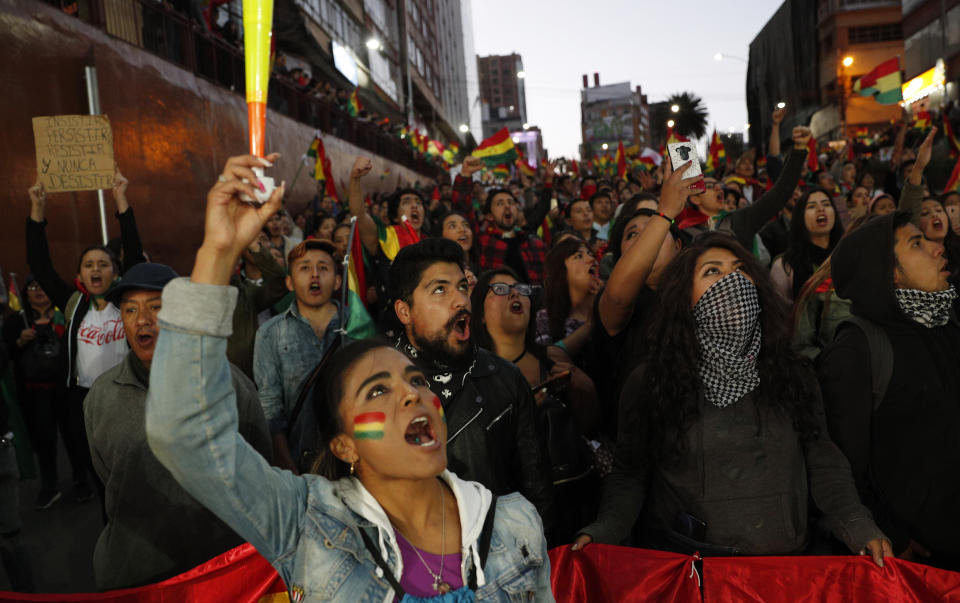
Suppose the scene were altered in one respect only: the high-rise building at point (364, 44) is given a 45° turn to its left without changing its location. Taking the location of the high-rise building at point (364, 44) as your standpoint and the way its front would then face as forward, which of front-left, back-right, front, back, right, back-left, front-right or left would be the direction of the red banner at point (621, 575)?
back-right

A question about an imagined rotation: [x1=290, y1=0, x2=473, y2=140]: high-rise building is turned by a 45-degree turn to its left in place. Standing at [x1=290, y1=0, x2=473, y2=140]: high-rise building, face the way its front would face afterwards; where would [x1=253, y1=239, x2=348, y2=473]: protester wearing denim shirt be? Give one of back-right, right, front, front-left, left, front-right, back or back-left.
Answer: back-right

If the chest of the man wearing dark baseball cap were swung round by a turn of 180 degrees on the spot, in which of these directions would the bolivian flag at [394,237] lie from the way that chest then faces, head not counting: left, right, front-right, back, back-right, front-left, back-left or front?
front-right

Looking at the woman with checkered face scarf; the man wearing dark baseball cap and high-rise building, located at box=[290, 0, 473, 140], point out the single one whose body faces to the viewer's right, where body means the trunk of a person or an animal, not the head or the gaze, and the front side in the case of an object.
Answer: the high-rise building

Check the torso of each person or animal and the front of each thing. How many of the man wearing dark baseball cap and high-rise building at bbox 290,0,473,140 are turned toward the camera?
1

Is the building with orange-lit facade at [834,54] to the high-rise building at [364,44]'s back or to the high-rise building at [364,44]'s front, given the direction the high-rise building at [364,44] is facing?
to the front

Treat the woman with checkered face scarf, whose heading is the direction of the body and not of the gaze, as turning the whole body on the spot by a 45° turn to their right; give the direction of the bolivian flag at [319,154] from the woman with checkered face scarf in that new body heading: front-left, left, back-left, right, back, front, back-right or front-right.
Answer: right

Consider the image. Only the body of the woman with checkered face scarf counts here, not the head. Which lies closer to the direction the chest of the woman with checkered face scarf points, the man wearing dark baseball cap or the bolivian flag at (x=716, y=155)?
the man wearing dark baseball cap

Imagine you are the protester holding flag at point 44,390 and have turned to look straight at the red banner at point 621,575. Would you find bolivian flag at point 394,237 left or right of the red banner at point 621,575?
left

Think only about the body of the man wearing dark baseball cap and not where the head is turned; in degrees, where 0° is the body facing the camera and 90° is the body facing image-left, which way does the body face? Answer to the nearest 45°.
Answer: approximately 0°

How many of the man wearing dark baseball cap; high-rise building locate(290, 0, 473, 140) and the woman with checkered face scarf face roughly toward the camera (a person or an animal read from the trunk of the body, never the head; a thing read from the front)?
2

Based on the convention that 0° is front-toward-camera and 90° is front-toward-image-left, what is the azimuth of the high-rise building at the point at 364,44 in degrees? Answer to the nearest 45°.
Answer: approximately 270°

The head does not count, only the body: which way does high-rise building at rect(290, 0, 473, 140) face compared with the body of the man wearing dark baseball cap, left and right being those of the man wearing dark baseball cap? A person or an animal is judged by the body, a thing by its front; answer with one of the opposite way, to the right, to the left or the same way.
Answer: to the left

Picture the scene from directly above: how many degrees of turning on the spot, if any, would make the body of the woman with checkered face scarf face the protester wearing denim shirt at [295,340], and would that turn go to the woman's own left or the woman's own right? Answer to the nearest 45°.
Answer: approximately 90° to the woman's own right
